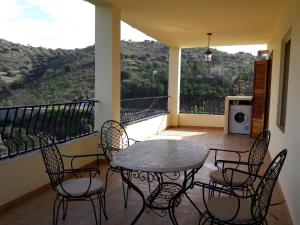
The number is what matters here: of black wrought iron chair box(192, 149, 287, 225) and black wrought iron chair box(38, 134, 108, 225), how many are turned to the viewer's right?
1

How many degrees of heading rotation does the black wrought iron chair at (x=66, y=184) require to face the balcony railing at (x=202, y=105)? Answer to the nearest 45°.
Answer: approximately 45° to its left

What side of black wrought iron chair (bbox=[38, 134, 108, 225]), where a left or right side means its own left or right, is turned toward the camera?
right

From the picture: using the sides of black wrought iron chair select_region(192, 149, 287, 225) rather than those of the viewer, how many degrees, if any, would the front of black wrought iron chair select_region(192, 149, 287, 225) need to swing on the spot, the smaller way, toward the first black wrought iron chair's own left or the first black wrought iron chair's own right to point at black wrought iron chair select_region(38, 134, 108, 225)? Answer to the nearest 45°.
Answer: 0° — it already faces it

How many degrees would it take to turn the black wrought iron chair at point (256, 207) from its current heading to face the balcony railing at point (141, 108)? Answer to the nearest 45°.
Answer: approximately 45° to its right

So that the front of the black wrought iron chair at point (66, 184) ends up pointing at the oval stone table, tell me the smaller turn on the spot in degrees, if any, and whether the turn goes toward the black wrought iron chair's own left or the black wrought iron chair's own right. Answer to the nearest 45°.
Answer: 0° — it already faces it

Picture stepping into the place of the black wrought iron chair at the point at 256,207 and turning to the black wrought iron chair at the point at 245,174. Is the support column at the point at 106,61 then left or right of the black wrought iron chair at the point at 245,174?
left

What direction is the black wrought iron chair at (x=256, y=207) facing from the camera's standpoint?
to the viewer's left

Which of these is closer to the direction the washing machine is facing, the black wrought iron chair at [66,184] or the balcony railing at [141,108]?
the black wrought iron chair

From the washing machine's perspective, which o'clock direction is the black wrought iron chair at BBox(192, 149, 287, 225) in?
The black wrought iron chair is roughly at 12 o'clock from the washing machine.
